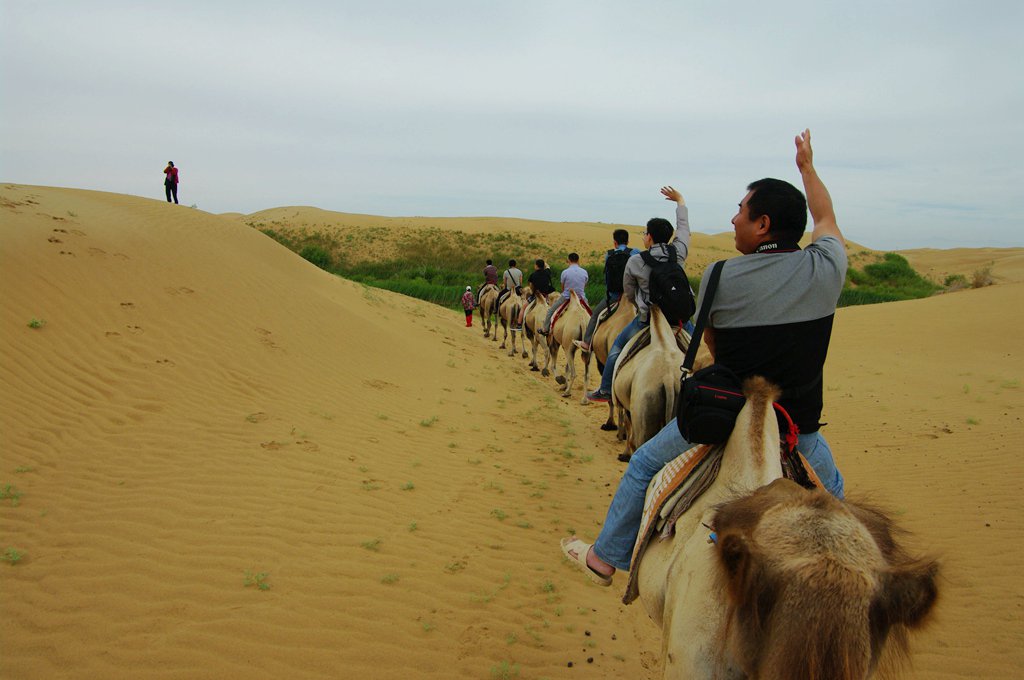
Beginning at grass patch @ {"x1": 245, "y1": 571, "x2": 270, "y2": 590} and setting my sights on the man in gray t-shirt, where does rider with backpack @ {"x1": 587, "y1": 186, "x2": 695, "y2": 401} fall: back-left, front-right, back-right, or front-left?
front-left

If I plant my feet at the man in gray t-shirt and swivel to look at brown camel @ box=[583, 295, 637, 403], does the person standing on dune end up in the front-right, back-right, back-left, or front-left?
front-left

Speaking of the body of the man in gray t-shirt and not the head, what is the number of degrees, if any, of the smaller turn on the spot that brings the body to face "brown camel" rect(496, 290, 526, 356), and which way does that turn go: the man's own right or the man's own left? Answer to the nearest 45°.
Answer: approximately 45° to the man's own right

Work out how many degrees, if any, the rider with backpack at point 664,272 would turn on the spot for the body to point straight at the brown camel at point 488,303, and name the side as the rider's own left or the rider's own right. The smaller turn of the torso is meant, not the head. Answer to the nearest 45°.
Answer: approximately 45° to the rider's own right

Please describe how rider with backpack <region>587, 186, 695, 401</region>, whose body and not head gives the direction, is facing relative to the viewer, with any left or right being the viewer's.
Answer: facing away from the viewer and to the left of the viewer

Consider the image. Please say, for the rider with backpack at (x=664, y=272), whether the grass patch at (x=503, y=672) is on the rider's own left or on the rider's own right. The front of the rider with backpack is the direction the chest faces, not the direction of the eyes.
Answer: on the rider's own left

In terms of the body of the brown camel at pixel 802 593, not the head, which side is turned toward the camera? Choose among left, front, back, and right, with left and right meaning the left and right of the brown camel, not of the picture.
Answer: back

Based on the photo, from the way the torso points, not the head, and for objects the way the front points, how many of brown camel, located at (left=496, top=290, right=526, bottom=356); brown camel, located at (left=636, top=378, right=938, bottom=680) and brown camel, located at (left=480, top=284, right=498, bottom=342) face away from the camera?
3

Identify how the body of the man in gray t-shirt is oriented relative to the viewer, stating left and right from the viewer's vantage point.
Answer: facing away from the viewer and to the left of the viewer

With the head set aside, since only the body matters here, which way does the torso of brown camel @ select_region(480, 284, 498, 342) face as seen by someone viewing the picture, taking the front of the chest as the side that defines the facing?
away from the camera

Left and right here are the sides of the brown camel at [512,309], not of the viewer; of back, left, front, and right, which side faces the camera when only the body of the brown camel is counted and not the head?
back

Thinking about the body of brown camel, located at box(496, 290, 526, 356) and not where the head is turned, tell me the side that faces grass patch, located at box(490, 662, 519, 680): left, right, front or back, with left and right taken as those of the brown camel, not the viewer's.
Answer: back

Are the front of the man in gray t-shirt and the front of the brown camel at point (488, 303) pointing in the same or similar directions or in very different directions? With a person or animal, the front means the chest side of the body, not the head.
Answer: same or similar directions

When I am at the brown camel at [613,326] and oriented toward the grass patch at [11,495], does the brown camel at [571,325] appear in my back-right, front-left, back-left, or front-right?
back-right
